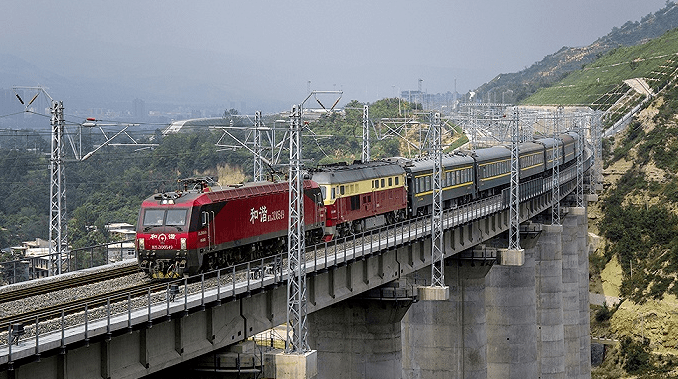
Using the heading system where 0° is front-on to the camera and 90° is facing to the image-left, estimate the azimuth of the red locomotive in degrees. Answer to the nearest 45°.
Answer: approximately 45°

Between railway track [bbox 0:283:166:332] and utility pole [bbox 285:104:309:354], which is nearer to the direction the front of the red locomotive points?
the railway track

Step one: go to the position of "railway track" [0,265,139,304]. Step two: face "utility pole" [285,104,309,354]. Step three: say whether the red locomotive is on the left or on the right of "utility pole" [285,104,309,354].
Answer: left

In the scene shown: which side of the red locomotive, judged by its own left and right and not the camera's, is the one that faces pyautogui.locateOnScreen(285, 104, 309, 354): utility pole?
left

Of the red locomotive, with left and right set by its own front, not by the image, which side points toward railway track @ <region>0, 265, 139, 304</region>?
front

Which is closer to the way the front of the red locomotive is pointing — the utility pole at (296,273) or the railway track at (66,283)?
the railway track

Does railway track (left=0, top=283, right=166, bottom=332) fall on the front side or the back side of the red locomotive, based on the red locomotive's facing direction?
on the front side
